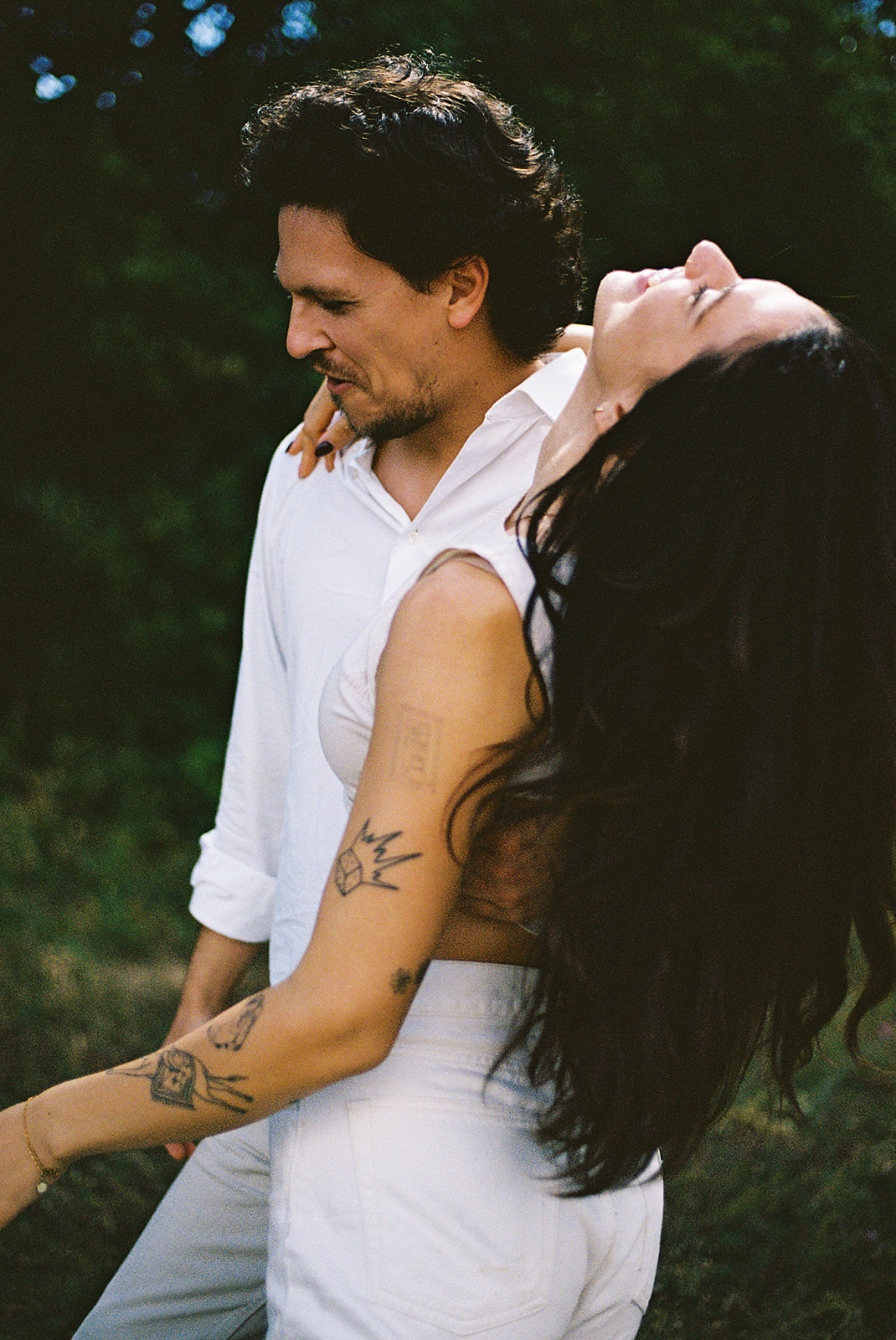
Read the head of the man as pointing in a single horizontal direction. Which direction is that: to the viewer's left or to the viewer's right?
to the viewer's left

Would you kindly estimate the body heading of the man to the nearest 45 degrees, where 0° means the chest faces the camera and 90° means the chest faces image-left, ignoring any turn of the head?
approximately 45°

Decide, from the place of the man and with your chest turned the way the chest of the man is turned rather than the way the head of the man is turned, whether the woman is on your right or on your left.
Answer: on your left

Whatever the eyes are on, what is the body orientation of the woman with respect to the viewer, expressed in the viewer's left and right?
facing to the left of the viewer
